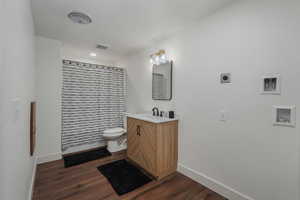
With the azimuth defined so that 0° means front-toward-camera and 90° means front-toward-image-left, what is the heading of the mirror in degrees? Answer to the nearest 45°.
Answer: approximately 45°

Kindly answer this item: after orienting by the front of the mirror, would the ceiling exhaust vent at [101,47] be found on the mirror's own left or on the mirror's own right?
on the mirror's own right

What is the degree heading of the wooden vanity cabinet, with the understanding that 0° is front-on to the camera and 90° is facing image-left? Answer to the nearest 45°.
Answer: approximately 45°

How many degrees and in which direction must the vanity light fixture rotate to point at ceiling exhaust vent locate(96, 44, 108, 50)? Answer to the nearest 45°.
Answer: approximately 45° to its right

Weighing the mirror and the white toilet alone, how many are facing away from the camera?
0
